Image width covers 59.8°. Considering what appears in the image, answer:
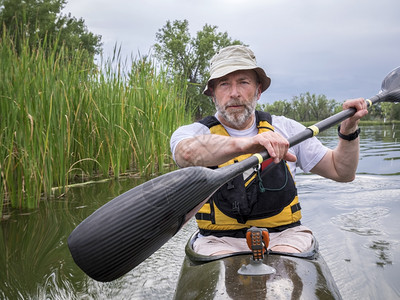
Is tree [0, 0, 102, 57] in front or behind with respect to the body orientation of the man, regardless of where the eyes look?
behind

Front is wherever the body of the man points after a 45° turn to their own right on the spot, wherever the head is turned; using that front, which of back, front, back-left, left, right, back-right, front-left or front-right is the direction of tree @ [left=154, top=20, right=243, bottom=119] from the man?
back-right

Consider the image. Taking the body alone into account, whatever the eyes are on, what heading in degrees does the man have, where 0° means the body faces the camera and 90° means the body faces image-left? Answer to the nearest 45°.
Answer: approximately 0°
